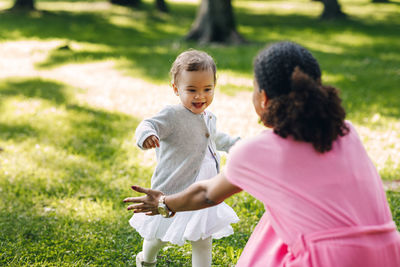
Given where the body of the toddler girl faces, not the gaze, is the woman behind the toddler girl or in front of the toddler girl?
in front

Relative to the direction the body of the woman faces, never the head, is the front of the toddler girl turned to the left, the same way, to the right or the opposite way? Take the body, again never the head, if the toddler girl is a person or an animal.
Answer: the opposite way

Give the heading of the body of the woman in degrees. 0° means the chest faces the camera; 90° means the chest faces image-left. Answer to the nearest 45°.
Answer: approximately 135°

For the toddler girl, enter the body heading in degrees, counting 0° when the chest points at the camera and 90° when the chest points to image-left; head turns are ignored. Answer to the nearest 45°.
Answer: approximately 315°

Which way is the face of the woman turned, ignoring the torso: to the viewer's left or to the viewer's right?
to the viewer's left

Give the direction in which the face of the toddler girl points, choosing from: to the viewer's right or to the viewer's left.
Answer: to the viewer's right

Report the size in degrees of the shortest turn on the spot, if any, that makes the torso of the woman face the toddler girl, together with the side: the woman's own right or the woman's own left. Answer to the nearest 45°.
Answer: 0° — they already face them
